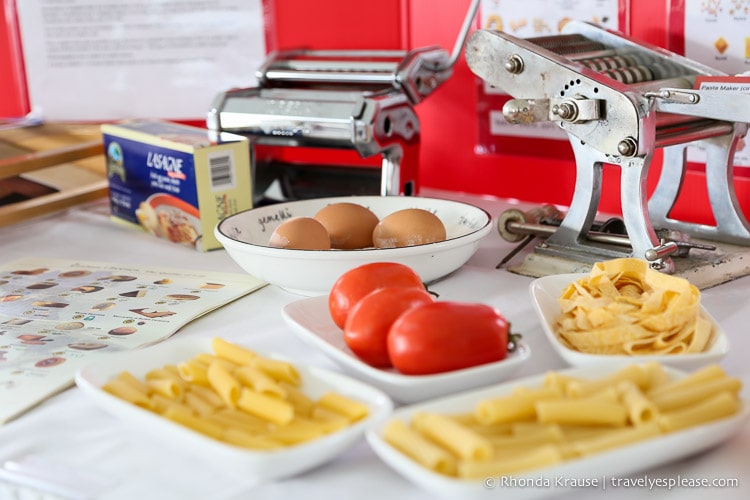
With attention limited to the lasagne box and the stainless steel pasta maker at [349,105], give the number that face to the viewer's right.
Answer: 0

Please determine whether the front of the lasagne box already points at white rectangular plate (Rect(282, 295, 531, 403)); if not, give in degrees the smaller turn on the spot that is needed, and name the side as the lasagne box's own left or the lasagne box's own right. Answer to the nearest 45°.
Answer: approximately 45° to the lasagne box's own left

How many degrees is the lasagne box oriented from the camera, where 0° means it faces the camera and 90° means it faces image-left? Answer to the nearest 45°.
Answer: approximately 45°

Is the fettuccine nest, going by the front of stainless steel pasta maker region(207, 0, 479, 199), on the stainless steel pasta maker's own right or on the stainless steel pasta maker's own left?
on the stainless steel pasta maker's own left

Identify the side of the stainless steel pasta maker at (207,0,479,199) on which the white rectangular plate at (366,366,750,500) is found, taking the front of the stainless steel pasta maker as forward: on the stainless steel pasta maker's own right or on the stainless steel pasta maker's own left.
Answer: on the stainless steel pasta maker's own left

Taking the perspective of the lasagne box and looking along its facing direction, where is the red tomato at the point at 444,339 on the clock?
The red tomato is roughly at 10 o'clock from the lasagne box.

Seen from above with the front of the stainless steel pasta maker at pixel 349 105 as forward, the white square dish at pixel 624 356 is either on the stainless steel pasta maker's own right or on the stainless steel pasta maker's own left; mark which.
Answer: on the stainless steel pasta maker's own left

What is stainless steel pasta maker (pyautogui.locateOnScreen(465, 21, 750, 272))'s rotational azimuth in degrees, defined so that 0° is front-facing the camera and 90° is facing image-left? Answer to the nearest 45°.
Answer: approximately 315°

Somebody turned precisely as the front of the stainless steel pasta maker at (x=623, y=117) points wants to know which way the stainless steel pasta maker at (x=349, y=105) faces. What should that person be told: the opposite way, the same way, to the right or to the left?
to the right

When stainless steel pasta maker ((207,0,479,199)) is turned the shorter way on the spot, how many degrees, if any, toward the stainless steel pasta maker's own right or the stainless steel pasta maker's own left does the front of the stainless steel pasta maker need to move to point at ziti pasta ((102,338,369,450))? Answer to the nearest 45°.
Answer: approximately 45° to the stainless steel pasta maker's own left
